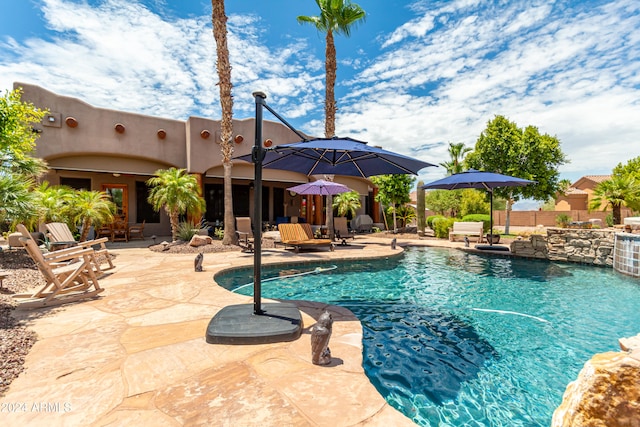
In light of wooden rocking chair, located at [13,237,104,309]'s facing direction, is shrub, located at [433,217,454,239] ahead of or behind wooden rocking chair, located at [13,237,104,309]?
ahead

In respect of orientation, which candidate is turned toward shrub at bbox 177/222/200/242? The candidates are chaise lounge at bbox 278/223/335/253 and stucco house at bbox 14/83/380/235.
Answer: the stucco house

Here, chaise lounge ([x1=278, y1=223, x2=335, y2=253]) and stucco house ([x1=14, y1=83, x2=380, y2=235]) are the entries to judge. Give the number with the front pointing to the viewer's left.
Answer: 0

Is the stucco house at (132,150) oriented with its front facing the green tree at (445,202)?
no

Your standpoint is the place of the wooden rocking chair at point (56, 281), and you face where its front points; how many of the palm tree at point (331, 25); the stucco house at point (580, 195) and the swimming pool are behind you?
0

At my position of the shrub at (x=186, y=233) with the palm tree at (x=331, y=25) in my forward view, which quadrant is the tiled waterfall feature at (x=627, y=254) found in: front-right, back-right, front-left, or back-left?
front-right

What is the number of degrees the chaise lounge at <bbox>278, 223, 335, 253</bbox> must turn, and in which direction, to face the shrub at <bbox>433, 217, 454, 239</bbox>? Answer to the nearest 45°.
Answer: approximately 90° to its left

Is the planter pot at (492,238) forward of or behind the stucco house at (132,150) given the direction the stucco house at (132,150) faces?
forward

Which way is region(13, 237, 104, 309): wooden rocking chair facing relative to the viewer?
to the viewer's right

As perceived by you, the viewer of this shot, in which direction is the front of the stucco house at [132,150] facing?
facing the viewer and to the right of the viewer

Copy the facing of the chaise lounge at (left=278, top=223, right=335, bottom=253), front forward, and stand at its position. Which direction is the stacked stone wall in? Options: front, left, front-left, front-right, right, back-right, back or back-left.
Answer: front-left

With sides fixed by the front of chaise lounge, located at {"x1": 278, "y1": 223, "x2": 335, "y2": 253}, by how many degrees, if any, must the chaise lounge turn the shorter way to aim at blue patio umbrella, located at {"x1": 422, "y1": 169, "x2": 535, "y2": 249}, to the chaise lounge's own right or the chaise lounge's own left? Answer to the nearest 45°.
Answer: approximately 45° to the chaise lounge's own left

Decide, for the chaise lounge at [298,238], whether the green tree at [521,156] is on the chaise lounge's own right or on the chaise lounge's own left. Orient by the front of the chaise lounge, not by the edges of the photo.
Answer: on the chaise lounge's own left

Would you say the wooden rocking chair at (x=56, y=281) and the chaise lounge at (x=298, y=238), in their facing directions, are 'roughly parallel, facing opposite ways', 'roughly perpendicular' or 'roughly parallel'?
roughly perpendicular

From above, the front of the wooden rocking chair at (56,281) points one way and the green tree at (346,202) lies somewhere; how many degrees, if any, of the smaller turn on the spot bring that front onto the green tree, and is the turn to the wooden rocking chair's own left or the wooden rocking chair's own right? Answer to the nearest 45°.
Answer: approximately 45° to the wooden rocking chair's own left

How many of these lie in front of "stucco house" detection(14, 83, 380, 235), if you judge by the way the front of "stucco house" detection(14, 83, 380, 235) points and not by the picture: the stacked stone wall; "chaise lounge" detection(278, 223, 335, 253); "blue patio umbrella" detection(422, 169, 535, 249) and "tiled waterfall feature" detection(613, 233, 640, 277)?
4

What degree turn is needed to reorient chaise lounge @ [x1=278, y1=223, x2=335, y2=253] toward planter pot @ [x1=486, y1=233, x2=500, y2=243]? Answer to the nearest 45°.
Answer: approximately 45° to its left

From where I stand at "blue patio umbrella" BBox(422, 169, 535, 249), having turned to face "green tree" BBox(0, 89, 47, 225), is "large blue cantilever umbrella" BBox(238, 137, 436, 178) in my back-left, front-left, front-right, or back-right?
front-left

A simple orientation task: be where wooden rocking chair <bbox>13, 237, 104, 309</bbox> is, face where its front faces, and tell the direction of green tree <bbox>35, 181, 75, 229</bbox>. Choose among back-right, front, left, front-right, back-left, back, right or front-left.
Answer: left

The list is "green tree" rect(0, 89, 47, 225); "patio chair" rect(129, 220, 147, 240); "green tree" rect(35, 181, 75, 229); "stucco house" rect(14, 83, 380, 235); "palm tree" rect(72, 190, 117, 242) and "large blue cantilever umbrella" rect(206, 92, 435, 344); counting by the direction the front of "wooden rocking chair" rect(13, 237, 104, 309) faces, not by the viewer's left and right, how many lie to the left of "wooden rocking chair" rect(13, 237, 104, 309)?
5

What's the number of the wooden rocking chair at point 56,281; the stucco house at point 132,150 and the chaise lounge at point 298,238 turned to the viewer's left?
0
